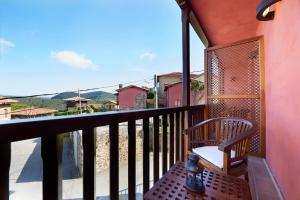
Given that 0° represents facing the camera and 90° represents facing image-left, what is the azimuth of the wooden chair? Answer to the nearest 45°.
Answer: approximately 45°

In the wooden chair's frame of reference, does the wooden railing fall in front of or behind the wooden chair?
in front

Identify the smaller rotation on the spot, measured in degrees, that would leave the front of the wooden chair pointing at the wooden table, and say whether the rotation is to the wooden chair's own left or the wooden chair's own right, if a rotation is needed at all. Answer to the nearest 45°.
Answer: approximately 45° to the wooden chair's own left

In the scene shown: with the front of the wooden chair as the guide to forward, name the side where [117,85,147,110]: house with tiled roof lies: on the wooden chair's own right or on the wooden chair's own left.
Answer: on the wooden chair's own right
